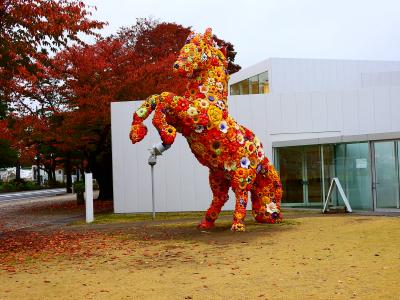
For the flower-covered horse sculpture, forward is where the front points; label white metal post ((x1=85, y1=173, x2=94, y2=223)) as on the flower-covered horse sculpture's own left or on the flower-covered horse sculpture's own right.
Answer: on the flower-covered horse sculpture's own right

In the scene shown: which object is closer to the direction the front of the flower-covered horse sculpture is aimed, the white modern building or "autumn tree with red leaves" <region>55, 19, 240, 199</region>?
the autumn tree with red leaves

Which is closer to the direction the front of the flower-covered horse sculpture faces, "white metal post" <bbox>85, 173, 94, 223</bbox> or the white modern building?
the white metal post

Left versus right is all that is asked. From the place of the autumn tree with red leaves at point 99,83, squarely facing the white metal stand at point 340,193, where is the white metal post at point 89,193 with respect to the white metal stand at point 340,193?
right

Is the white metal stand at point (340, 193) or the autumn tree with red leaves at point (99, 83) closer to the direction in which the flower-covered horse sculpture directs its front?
the autumn tree with red leaves

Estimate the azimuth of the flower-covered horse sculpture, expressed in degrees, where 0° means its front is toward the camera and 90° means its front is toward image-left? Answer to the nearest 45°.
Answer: approximately 90°
